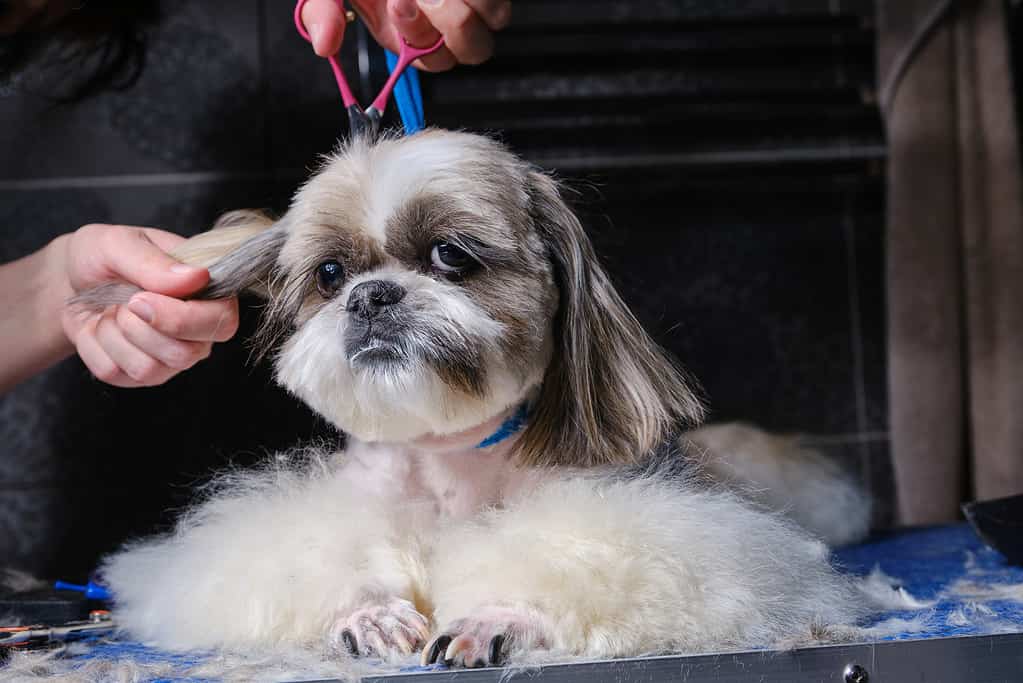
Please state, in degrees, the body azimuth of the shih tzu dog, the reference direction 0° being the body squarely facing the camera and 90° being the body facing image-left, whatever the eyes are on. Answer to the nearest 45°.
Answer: approximately 45°

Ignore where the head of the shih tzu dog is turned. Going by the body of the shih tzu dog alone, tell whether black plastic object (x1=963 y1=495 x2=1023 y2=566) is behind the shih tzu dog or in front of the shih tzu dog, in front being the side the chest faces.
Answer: behind
